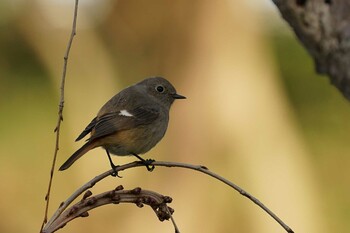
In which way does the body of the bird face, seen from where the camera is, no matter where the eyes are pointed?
to the viewer's right
